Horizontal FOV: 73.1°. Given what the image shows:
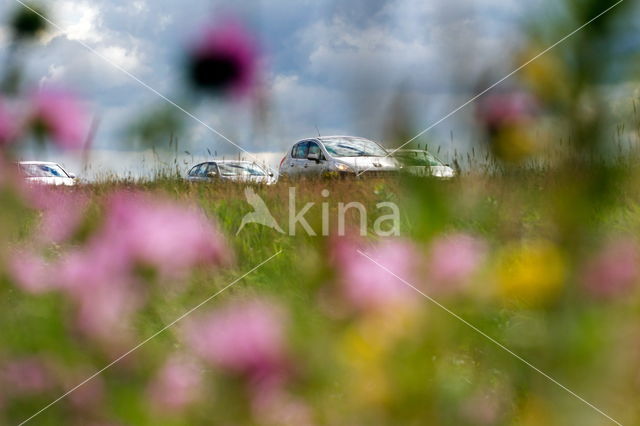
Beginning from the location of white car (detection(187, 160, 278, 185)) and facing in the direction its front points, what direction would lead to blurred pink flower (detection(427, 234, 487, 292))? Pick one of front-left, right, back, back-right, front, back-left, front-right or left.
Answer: front-right

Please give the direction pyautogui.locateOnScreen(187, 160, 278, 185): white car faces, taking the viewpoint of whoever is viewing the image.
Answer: facing the viewer and to the right of the viewer

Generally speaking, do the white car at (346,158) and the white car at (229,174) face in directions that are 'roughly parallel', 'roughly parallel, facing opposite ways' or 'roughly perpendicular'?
roughly parallel

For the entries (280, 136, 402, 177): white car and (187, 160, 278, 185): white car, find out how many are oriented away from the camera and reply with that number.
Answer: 0

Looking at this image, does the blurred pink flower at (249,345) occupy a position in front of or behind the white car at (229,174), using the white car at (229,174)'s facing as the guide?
in front

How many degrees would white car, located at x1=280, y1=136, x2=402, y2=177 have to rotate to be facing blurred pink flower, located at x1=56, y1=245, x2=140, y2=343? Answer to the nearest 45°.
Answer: approximately 45° to its right

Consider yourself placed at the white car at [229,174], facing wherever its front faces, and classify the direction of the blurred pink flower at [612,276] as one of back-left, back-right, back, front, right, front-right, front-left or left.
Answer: front-right

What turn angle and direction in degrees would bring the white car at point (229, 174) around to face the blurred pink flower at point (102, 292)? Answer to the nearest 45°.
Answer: approximately 45° to its right
